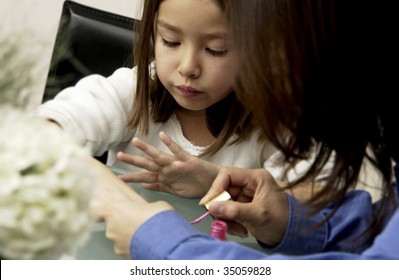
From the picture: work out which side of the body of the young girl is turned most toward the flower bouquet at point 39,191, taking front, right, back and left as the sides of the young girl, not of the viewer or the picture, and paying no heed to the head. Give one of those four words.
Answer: front

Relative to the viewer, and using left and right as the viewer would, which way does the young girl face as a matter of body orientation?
facing the viewer
